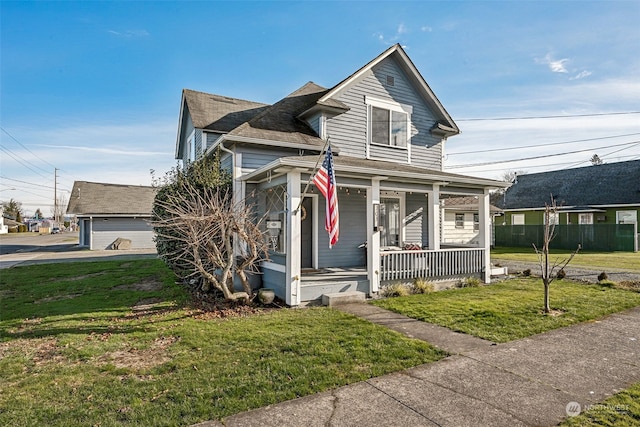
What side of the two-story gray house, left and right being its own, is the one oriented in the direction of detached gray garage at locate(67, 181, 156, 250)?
back

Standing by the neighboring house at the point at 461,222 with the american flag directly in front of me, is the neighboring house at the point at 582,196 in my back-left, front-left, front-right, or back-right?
back-left

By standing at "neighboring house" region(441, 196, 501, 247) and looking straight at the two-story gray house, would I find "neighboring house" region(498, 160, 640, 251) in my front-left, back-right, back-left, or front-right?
back-left

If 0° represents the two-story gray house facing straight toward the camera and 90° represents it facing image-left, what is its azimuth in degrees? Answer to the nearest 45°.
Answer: approximately 315°

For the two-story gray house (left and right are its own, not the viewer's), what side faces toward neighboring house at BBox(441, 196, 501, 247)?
left

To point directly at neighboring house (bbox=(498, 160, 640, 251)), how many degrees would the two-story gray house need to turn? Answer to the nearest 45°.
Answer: approximately 90° to its left
